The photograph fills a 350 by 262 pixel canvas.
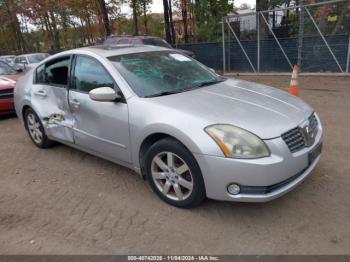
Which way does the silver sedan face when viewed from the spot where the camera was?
facing the viewer and to the right of the viewer

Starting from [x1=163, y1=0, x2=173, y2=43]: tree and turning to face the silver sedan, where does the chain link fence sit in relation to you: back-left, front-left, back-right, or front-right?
front-left

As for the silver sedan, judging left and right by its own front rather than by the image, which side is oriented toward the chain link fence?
left

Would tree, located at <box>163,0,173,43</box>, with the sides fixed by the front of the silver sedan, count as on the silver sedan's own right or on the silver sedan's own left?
on the silver sedan's own left
